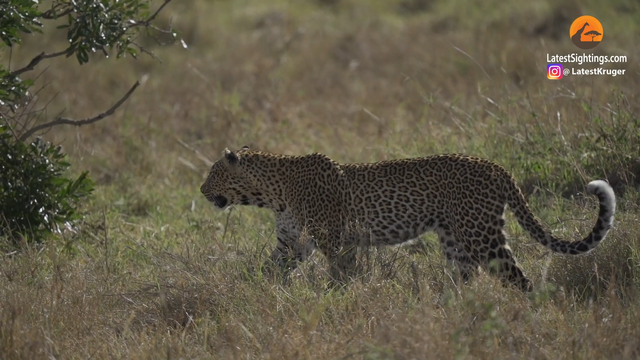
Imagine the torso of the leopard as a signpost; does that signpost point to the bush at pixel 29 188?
yes

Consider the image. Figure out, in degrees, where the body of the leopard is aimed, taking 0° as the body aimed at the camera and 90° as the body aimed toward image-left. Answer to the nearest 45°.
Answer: approximately 90°

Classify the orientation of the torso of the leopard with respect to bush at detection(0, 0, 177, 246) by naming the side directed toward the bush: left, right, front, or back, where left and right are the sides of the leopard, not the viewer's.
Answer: front
